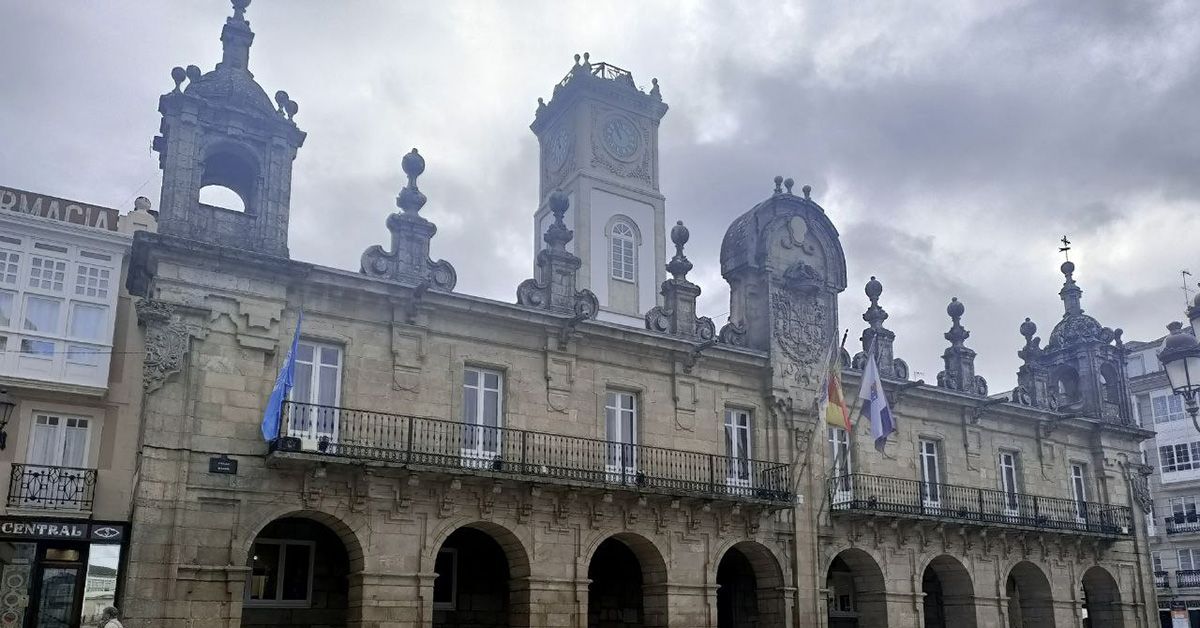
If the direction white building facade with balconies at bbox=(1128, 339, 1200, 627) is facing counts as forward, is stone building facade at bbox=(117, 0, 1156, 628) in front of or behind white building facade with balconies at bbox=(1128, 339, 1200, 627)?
in front

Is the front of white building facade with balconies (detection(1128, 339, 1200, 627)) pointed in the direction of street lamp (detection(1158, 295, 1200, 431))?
yes

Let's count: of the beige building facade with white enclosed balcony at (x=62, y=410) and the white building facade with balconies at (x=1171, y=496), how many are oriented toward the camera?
2

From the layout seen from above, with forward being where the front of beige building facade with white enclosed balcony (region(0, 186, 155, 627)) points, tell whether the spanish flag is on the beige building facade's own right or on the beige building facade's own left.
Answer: on the beige building facade's own left

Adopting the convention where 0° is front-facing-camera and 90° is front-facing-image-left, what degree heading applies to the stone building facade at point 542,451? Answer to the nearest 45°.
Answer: approximately 315°

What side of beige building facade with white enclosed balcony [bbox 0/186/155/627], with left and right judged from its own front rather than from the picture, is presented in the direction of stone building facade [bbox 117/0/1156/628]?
left

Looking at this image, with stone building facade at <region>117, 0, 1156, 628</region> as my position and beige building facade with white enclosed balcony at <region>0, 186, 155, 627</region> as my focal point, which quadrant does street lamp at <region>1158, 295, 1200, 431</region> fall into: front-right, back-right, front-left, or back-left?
back-left

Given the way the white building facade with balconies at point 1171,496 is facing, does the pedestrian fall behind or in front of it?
in front

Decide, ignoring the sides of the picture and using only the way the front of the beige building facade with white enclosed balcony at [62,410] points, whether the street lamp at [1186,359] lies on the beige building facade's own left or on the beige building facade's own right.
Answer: on the beige building facade's own left

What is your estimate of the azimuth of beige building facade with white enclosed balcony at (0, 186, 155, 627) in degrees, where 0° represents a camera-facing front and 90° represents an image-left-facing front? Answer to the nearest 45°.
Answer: approximately 0°

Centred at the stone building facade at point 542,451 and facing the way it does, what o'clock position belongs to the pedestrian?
The pedestrian is roughly at 3 o'clock from the stone building facade.
